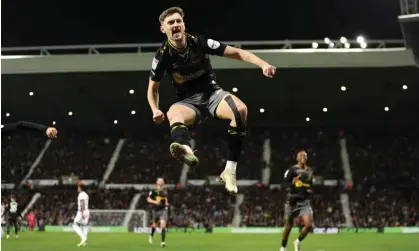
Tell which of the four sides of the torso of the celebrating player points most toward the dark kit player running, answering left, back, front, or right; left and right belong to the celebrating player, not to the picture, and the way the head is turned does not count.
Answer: back

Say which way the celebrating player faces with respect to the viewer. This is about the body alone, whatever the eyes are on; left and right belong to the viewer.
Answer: facing the viewer
